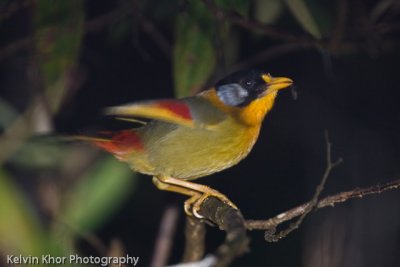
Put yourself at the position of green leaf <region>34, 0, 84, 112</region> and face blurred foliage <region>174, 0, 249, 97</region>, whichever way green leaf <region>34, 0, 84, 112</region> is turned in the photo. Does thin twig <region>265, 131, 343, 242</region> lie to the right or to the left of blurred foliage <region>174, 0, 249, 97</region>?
right

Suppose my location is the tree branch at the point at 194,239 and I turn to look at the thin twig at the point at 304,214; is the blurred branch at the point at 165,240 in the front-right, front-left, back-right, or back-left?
back-left

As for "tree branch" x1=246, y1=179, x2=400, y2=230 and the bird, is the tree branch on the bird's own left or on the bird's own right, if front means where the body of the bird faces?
on the bird's own right

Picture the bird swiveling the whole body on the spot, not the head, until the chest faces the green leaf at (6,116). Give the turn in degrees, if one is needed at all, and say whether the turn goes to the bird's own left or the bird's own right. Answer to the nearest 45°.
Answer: approximately 135° to the bird's own left

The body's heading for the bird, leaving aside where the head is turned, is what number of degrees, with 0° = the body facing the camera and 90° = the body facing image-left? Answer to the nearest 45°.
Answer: approximately 270°
